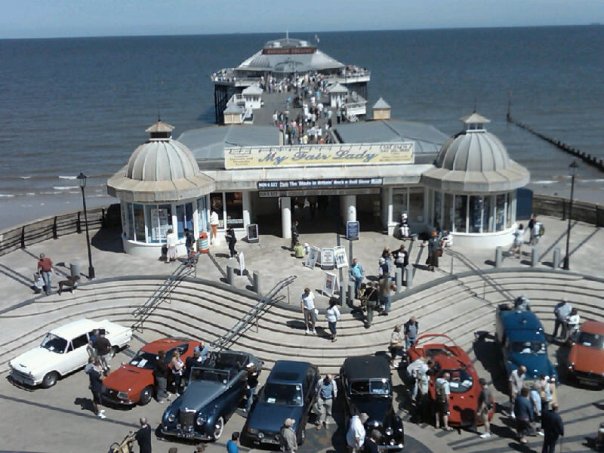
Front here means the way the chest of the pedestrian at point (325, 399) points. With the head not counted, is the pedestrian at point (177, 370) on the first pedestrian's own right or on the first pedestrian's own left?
on the first pedestrian's own right

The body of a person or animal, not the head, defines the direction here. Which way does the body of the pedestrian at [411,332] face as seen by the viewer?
toward the camera

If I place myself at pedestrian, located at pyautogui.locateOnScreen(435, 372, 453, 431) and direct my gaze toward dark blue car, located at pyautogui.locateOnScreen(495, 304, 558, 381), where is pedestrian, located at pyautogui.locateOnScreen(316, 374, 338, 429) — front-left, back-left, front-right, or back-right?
back-left

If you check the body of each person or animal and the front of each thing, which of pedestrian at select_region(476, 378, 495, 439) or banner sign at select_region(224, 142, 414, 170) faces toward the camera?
the banner sign

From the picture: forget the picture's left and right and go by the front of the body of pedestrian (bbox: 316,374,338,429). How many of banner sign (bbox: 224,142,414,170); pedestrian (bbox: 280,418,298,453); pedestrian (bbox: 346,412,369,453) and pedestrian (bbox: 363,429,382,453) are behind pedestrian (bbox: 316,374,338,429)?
1

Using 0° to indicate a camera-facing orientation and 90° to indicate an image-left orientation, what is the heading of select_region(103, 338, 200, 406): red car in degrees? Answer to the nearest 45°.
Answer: approximately 45°

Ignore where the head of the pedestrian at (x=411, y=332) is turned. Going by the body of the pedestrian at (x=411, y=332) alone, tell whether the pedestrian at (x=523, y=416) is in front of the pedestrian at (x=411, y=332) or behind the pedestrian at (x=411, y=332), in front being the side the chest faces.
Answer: in front

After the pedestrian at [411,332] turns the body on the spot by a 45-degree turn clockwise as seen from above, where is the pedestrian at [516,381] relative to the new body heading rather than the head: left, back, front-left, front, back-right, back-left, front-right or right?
left

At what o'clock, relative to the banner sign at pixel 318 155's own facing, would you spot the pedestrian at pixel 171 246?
The pedestrian is roughly at 2 o'clock from the banner sign.

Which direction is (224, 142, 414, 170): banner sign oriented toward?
toward the camera

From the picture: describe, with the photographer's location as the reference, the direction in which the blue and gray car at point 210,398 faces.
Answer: facing the viewer and to the left of the viewer

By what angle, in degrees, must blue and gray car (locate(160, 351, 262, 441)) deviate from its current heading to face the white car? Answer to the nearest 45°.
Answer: approximately 90° to its right

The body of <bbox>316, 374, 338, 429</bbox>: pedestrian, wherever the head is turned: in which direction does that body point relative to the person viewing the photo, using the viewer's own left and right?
facing the viewer
